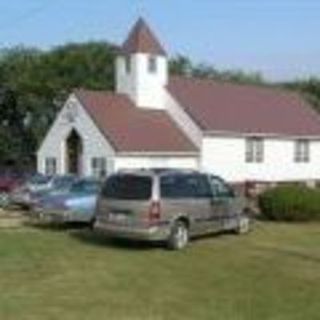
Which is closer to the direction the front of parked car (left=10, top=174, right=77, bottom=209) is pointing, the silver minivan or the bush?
the silver minivan

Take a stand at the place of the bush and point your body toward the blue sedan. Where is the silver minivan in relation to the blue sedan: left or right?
left

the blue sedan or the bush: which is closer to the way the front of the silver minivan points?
the bush

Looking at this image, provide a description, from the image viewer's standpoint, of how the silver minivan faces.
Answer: facing away from the viewer and to the right of the viewer

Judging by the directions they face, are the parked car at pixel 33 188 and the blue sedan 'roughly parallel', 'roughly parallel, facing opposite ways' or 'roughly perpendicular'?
roughly parallel

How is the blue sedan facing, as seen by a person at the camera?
facing away from the viewer and to the right of the viewer

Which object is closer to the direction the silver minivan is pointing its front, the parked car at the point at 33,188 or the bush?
the bush

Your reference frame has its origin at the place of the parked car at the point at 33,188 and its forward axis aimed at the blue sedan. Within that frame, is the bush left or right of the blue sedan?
left

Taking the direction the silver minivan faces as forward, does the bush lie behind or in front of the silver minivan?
in front
